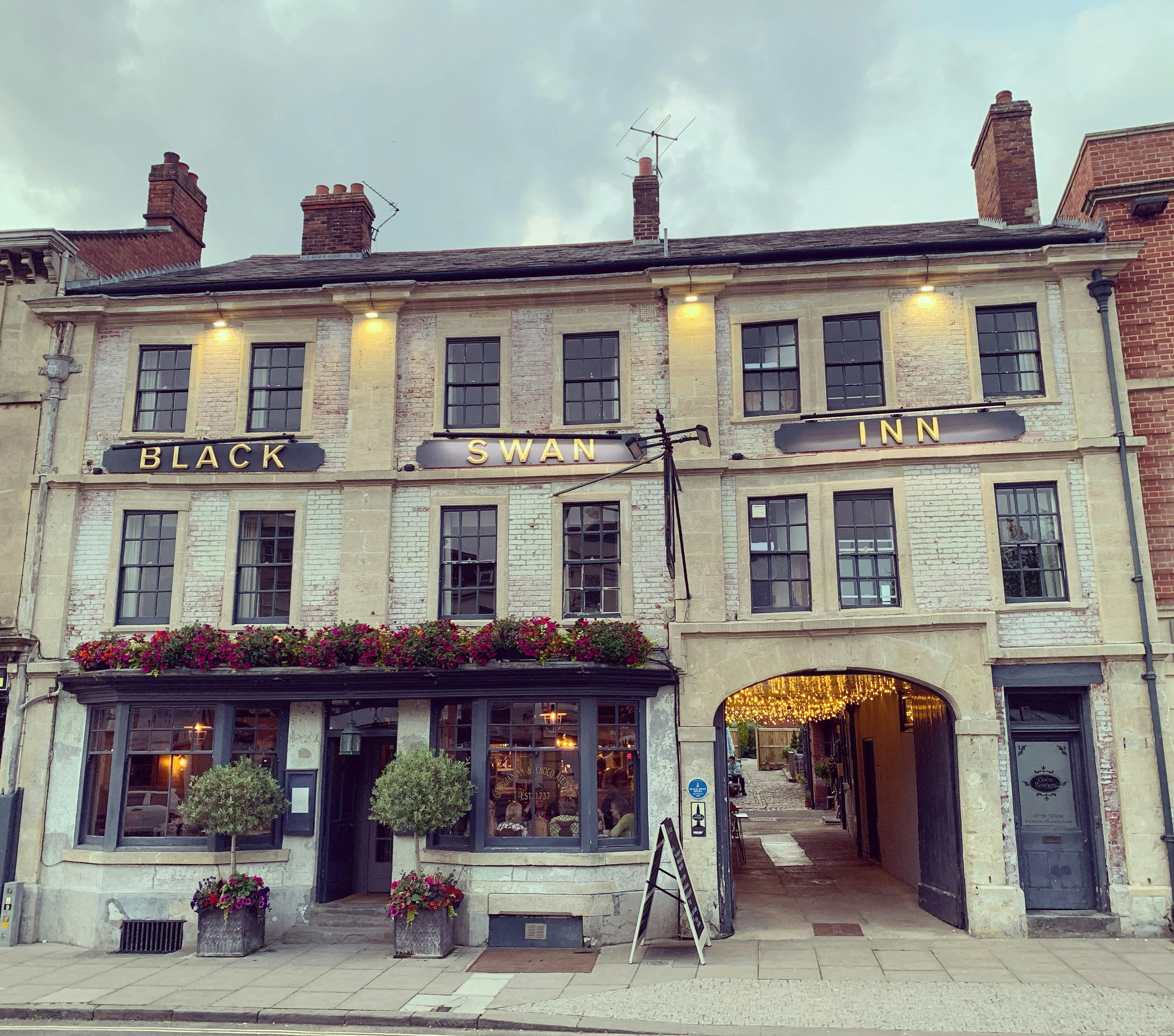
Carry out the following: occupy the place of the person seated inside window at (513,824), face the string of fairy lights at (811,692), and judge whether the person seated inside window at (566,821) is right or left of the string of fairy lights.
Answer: right

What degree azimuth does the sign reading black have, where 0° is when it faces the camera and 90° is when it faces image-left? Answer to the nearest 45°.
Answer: approximately 0°

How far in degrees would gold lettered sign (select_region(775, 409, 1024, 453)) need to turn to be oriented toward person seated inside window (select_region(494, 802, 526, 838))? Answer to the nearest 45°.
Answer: approximately 90° to its right

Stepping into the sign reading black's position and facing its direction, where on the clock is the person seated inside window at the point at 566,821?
The person seated inside window is roughly at 10 o'clock from the sign reading black.

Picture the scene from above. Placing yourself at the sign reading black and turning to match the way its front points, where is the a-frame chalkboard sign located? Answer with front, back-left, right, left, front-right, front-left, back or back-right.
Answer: front-left

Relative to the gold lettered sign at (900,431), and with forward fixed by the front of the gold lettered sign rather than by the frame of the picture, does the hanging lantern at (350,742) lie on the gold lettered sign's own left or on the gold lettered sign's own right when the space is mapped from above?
on the gold lettered sign's own right

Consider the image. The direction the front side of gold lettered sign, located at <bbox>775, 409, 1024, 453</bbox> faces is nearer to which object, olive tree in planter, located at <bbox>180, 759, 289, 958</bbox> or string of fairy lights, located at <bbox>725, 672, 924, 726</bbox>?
the olive tree in planter

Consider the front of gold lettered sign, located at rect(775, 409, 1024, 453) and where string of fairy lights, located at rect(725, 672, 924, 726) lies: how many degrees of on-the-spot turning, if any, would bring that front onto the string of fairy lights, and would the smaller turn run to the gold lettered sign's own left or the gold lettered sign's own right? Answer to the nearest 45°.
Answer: approximately 135° to the gold lettered sign's own right

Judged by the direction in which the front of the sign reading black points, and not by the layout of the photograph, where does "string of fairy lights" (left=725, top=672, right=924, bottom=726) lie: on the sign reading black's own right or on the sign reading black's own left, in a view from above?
on the sign reading black's own left

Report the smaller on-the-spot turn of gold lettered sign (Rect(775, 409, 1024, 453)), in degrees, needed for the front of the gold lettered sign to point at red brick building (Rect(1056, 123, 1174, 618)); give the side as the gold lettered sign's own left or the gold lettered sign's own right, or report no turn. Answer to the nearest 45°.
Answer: approximately 90° to the gold lettered sign's own left
